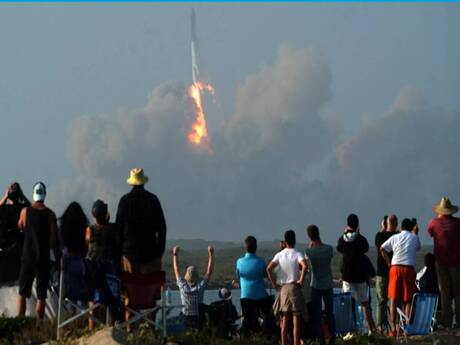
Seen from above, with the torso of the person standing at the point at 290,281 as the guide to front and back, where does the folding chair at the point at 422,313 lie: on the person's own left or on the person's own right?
on the person's own right

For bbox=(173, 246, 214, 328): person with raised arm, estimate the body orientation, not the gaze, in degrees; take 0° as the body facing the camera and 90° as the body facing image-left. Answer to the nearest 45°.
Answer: approximately 180°

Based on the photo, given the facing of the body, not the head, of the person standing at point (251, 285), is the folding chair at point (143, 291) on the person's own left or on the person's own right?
on the person's own left

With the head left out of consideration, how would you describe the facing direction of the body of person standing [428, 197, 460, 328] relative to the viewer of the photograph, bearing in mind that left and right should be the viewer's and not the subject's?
facing away from the viewer

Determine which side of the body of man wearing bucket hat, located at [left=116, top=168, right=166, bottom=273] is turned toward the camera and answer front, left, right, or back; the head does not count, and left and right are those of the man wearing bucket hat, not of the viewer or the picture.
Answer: back

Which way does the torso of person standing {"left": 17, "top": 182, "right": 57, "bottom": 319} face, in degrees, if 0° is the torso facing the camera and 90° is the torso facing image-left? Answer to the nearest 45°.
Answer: approximately 180°

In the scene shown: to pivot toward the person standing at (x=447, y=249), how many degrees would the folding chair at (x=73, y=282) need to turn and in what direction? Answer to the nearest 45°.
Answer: approximately 45° to its right

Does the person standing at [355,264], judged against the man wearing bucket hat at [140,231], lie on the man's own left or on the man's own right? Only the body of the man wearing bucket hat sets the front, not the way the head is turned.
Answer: on the man's own right

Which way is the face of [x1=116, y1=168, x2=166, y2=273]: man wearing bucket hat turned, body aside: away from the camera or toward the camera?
away from the camera
